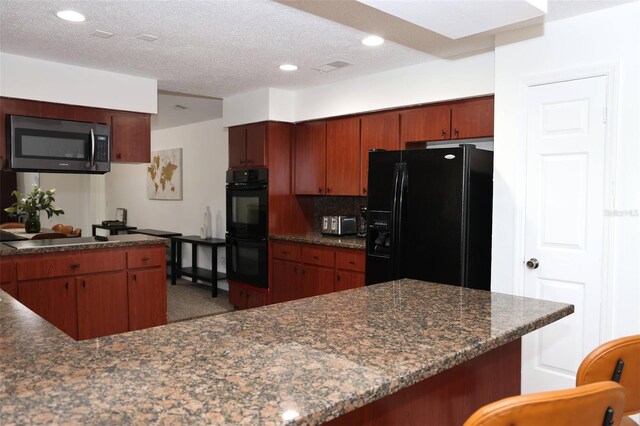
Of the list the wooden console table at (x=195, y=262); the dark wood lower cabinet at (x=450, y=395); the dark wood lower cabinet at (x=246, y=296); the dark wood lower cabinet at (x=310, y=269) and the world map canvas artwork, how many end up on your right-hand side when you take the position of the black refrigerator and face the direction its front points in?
4

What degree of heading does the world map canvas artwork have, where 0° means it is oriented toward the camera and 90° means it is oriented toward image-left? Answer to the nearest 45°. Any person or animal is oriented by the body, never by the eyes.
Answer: approximately 45°

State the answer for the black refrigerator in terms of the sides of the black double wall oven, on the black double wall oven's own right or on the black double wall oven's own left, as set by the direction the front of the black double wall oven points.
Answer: on the black double wall oven's own left

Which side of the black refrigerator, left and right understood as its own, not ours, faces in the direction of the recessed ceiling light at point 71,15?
front

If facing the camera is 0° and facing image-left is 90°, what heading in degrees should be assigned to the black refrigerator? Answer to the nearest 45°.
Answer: approximately 45°

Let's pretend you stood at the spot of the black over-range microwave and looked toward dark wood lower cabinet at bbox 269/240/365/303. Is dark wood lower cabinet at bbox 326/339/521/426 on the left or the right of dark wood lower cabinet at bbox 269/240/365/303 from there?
right

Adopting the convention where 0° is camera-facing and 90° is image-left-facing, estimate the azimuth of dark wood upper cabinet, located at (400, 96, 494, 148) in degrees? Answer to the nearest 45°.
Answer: approximately 45°

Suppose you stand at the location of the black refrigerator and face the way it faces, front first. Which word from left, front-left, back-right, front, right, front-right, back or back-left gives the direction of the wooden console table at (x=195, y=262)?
right

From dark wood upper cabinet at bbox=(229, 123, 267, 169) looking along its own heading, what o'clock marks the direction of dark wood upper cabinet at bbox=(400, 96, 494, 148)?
dark wood upper cabinet at bbox=(400, 96, 494, 148) is roughly at 9 o'clock from dark wood upper cabinet at bbox=(229, 123, 267, 169).

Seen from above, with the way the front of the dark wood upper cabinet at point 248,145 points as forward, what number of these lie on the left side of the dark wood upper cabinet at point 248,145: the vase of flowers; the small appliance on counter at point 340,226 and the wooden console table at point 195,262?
1

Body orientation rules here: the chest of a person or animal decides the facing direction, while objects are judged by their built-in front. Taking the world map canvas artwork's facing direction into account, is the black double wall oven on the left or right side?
on its left

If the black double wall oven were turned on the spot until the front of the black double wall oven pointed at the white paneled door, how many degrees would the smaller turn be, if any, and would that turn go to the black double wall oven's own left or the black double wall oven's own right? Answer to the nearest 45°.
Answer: approximately 90° to the black double wall oven's own left

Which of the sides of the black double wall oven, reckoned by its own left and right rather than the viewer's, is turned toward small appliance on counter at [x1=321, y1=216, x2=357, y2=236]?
left

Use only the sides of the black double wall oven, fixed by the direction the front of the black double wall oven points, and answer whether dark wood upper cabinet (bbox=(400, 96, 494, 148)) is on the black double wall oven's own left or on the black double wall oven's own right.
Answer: on the black double wall oven's own left
